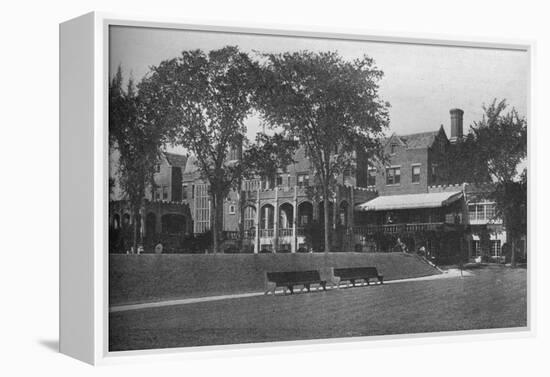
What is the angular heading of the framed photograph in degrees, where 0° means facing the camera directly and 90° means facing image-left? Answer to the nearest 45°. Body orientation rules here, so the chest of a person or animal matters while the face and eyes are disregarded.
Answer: approximately 315°
